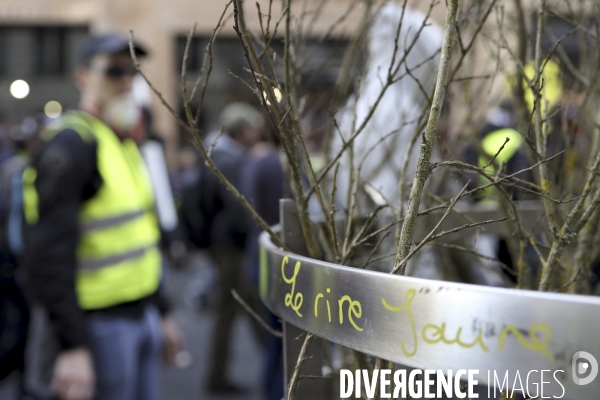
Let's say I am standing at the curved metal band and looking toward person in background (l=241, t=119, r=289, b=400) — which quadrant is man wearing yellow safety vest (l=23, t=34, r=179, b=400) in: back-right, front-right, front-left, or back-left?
front-left

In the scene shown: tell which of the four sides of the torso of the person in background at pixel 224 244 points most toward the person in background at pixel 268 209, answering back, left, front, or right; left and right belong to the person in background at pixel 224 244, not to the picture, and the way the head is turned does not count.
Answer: right

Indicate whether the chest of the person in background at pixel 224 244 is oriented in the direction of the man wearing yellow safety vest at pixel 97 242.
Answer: no

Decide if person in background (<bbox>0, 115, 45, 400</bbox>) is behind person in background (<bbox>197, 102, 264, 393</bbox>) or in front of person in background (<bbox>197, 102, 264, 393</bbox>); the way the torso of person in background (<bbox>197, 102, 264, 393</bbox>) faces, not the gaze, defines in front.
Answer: behind

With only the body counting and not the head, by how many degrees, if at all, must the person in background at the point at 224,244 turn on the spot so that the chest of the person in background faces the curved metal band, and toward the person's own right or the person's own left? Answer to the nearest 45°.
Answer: approximately 90° to the person's own right
